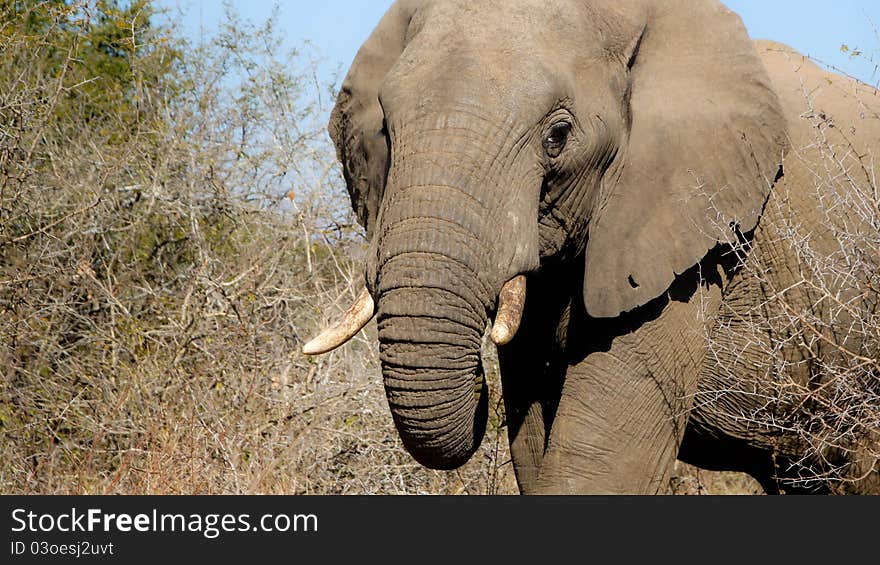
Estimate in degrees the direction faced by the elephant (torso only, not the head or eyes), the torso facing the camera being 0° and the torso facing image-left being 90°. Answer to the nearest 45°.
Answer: approximately 45°
